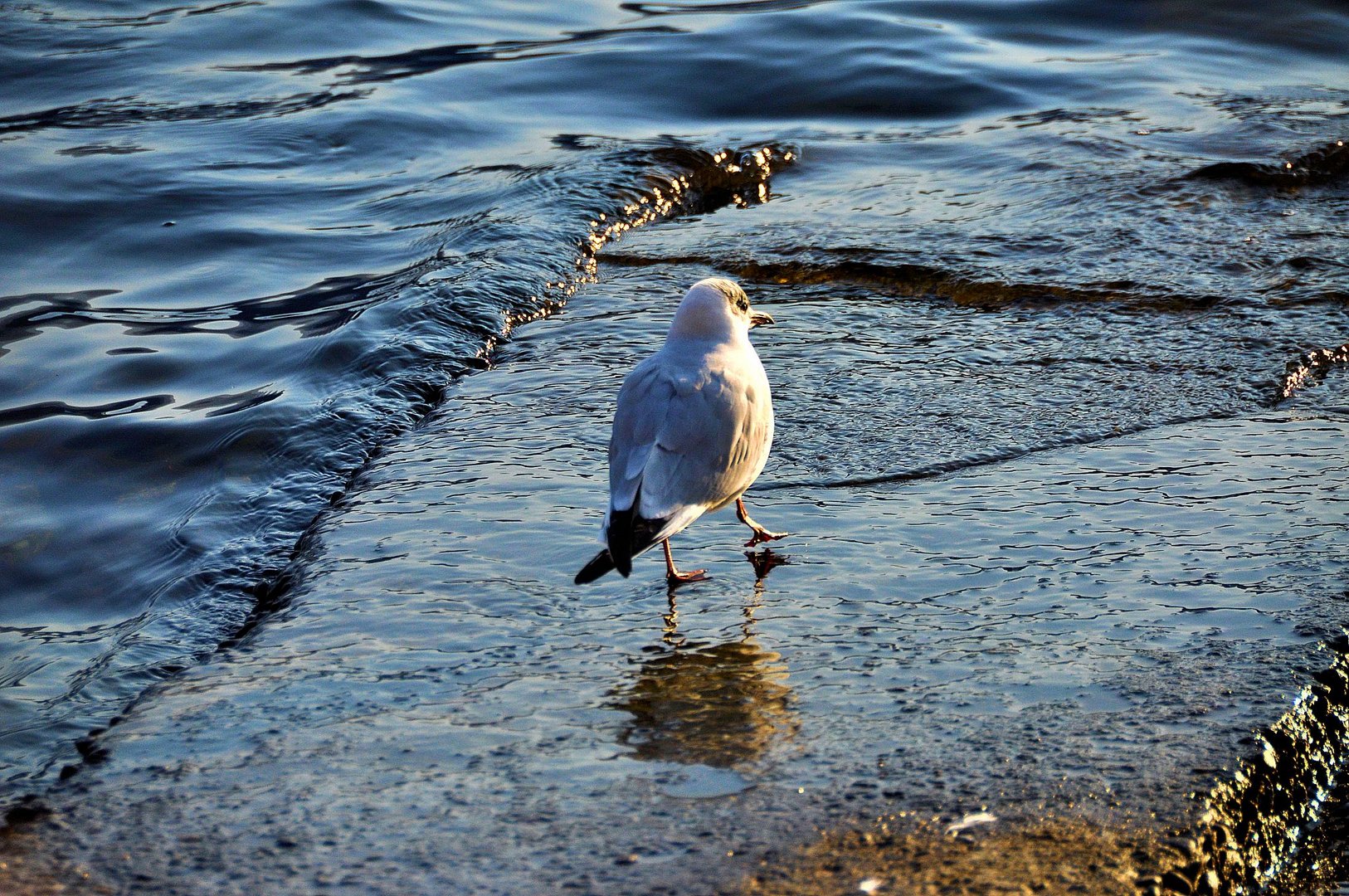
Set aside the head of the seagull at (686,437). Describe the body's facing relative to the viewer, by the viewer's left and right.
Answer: facing away from the viewer and to the right of the viewer
